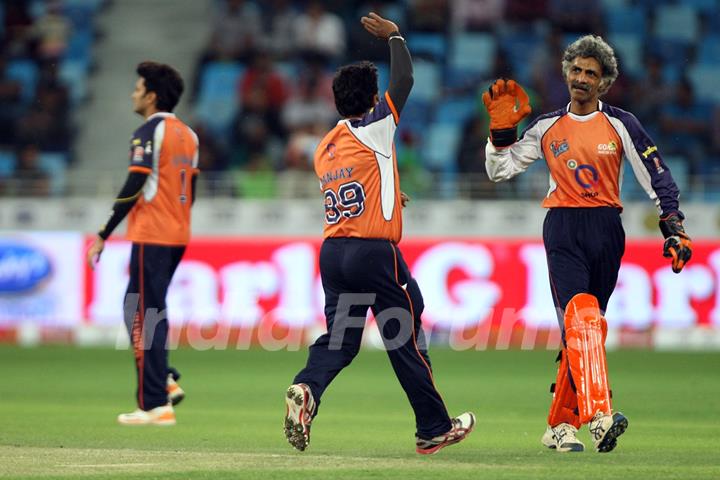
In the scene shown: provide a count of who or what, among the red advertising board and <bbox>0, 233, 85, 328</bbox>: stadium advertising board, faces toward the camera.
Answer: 2

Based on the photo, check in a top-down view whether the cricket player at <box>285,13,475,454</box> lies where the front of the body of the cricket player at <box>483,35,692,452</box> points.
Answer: no

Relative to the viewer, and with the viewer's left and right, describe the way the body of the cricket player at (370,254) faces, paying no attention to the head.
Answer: facing away from the viewer and to the right of the viewer

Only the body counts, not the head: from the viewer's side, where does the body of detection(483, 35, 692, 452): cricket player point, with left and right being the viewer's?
facing the viewer

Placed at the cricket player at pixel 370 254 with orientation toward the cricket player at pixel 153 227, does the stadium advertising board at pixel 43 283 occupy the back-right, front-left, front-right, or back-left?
front-right

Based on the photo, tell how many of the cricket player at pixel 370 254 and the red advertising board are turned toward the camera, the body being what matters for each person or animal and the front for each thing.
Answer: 1

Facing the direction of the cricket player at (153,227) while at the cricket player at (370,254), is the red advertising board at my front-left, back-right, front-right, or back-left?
front-right

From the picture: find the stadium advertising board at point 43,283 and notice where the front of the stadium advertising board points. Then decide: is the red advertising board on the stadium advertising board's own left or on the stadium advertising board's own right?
on the stadium advertising board's own left

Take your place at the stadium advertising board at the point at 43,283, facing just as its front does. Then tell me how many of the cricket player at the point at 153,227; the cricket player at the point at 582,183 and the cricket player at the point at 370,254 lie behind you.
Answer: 0

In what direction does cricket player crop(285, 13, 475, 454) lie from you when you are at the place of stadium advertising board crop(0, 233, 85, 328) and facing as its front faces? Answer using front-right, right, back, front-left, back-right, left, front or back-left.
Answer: front

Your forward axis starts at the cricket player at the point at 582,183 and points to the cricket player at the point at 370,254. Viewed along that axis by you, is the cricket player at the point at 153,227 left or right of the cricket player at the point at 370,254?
right

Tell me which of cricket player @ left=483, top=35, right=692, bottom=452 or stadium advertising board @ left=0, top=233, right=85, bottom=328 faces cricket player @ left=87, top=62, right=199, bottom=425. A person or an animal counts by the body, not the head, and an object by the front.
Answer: the stadium advertising board

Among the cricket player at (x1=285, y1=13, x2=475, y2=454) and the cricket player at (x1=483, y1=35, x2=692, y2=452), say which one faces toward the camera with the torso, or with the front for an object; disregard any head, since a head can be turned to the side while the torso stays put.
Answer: the cricket player at (x1=483, y1=35, x2=692, y2=452)

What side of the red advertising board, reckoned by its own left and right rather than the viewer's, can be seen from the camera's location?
front

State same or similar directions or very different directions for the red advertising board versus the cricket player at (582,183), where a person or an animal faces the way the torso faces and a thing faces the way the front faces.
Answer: same or similar directions

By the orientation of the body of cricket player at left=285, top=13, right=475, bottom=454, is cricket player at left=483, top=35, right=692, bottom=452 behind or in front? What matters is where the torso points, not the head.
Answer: in front

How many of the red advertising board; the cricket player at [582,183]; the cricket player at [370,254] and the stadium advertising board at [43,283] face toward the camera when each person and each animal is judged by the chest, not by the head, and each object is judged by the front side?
3

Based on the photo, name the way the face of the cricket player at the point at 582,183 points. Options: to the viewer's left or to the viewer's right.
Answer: to the viewer's left

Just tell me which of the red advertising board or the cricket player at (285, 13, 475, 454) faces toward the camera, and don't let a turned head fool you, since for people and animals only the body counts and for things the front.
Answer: the red advertising board

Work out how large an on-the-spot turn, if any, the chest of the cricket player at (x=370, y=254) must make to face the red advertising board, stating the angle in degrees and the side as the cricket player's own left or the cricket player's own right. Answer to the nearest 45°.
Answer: approximately 45° to the cricket player's own left

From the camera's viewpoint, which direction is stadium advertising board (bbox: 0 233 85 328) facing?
toward the camera
